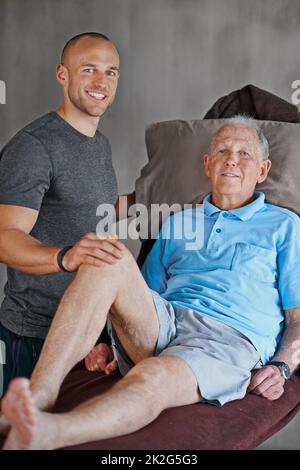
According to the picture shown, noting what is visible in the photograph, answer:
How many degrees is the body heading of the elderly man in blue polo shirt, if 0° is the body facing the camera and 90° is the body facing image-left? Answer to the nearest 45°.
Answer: approximately 45°

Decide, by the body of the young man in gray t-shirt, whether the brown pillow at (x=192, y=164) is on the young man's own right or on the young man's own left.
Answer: on the young man's own left

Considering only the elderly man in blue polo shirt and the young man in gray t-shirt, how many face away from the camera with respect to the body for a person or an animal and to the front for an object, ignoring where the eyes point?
0

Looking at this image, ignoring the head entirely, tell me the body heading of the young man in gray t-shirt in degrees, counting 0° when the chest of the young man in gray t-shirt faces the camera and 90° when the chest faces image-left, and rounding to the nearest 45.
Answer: approximately 315°
